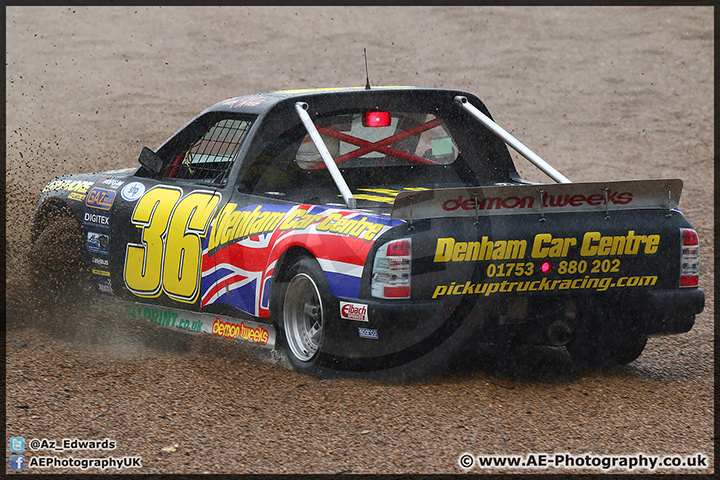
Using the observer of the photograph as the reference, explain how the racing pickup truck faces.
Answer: facing away from the viewer and to the left of the viewer
